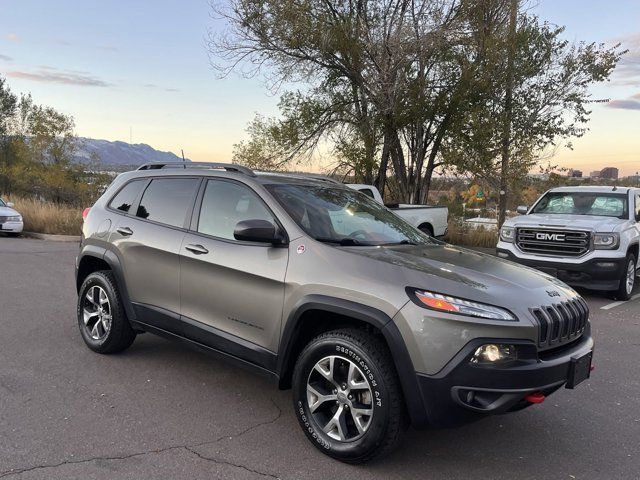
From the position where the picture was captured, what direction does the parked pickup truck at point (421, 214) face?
facing to the left of the viewer

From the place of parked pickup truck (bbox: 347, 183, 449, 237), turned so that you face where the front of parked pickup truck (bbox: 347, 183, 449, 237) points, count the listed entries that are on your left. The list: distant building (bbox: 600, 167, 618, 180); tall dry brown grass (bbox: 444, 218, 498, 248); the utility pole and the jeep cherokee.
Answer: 1

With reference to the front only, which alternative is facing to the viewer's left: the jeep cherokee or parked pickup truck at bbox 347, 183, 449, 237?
the parked pickup truck

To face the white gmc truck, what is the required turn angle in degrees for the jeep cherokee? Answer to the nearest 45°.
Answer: approximately 90° to its left

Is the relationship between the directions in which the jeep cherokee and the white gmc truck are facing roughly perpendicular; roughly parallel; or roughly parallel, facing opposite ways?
roughly perpendicular

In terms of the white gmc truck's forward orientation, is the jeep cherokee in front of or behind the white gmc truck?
in front

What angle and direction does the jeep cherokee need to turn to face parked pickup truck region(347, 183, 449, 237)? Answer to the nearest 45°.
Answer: approximately 135° to its left

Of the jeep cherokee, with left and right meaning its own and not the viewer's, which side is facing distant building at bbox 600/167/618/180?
left

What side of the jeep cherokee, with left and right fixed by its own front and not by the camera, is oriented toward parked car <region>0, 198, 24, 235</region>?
back

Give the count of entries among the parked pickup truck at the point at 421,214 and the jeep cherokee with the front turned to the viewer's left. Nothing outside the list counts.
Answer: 1

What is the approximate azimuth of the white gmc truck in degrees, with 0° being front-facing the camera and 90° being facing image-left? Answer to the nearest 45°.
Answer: approximately 45°

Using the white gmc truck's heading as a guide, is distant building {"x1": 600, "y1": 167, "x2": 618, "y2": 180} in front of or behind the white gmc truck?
behind

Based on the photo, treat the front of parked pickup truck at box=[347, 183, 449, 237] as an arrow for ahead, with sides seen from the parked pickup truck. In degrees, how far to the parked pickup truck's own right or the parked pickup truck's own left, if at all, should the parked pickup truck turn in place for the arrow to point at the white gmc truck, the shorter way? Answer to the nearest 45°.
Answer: approximately 135° to the parked pickup truck's own left

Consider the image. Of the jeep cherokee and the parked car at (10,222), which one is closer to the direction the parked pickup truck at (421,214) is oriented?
the parked car

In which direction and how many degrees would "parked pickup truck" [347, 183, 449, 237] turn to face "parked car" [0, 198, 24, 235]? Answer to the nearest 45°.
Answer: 0° — it already faces it

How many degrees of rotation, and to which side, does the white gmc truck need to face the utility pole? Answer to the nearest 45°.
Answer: approximately 135° to its right
